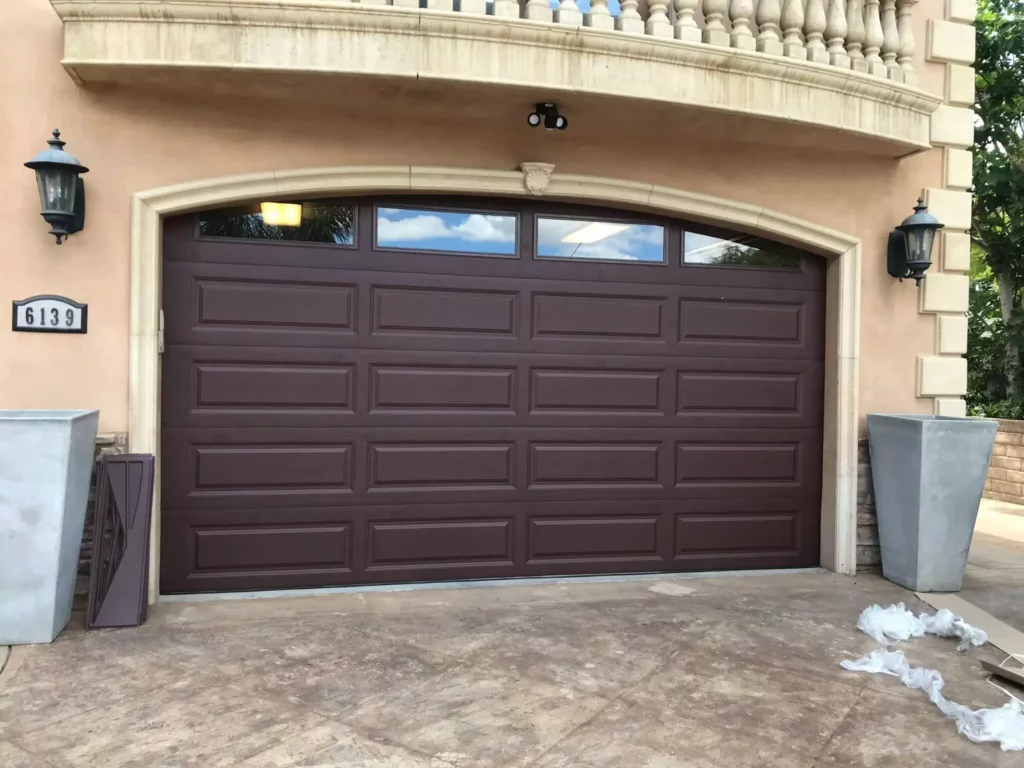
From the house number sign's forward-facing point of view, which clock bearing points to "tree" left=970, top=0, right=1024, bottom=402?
The tree is roughly at 9 o'clock from the house number sign.

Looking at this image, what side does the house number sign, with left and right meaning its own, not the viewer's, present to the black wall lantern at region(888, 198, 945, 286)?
left

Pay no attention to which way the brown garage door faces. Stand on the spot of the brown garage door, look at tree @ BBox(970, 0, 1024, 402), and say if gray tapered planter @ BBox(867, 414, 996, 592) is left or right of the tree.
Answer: right

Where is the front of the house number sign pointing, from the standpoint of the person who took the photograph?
facing the viewer

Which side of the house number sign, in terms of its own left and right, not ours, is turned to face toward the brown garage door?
left

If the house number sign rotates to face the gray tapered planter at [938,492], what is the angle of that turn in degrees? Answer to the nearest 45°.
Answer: approximately 45° to its left
